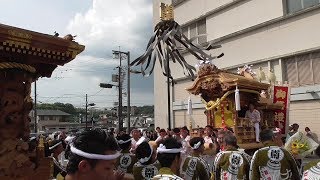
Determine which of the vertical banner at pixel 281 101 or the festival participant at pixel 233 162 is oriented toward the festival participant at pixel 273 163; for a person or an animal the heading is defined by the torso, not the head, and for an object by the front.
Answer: the vertical banner

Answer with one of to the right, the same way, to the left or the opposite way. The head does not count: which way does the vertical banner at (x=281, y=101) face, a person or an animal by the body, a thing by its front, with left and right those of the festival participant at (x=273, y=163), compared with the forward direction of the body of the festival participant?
the opposite way

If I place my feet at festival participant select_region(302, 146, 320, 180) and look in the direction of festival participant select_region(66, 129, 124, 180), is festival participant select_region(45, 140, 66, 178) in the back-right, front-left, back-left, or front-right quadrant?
front-right

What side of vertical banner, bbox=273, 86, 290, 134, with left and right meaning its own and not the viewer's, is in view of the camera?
front

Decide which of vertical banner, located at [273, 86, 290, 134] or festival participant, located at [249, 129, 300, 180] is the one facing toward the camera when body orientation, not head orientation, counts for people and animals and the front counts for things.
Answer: the vertical banner

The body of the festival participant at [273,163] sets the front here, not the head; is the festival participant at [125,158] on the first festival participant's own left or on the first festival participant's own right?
on the first festival participant's own left

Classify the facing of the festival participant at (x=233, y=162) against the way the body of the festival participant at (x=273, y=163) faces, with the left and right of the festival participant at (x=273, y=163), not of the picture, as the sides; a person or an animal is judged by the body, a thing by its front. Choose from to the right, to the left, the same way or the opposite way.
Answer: the same way

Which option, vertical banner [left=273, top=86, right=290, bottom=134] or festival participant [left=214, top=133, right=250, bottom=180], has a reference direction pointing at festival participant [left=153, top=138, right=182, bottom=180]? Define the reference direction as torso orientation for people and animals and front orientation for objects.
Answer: the vertical banner

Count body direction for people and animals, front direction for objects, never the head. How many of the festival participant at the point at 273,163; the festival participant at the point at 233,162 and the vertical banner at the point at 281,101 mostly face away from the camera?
2

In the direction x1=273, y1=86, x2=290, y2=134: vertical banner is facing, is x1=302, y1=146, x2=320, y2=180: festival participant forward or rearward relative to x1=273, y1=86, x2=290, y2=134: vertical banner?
forward

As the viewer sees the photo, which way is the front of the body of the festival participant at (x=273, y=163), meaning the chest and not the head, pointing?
away from the camera

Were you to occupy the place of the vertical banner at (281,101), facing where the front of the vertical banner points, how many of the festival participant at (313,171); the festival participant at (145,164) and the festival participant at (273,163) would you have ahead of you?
3

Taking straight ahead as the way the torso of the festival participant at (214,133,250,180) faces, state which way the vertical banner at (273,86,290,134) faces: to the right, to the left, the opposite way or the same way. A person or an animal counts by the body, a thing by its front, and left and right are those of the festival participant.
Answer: the opposite way

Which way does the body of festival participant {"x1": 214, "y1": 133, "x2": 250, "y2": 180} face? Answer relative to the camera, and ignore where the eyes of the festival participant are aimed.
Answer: away from the camera

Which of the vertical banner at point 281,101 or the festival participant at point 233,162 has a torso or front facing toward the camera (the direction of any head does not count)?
the vertical banner

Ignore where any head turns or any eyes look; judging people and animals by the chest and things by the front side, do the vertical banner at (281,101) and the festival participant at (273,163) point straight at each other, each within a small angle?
yes
